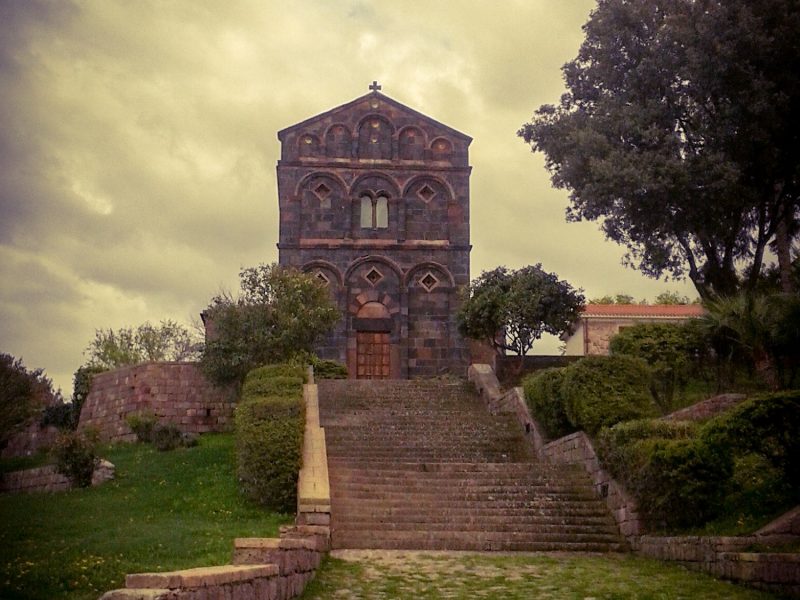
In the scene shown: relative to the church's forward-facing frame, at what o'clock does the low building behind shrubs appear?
The low building behind shrubs is roughly at 8 o'clock from the church.

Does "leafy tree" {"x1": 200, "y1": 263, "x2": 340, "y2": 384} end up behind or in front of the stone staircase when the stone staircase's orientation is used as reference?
behind

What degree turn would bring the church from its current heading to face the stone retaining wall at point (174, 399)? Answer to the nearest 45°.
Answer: approximately 45° to its right

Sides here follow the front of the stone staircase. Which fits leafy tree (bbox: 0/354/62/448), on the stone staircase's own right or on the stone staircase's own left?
on the stone staircase's own right

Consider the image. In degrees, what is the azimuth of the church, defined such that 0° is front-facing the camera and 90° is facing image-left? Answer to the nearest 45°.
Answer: approximately 0°

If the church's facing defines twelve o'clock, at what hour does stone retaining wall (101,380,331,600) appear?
The stone retaining wall is roughly at 12 o'clock from the church.

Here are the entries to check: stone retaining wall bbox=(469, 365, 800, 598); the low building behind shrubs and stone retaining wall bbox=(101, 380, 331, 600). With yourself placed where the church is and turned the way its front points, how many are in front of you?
2

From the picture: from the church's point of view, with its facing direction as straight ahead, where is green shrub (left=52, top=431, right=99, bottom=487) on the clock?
The green shrub is roughly at 1 o'clock from the church.

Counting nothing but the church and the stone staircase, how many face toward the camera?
2

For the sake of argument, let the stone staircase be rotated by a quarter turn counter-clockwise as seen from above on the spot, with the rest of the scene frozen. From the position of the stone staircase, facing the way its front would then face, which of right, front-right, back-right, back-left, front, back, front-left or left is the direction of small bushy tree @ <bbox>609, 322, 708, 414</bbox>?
front-left

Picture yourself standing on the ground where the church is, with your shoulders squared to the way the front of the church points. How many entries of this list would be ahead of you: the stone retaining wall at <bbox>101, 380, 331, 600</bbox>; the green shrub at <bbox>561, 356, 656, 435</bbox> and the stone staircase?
3

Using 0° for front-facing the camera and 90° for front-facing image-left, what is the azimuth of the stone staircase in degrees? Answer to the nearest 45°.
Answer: approximately 0°
